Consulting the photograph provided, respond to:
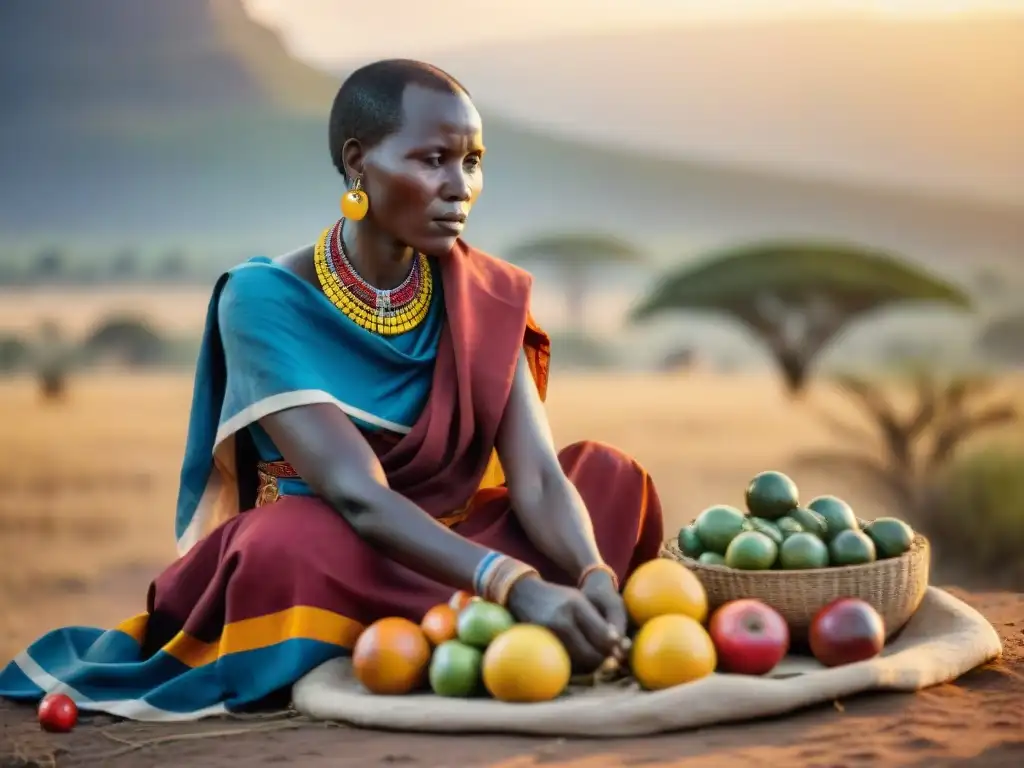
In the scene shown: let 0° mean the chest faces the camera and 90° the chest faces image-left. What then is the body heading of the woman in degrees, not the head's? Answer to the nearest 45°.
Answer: approximately 315°

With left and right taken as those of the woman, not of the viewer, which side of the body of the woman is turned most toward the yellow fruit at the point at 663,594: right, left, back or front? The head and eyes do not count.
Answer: front

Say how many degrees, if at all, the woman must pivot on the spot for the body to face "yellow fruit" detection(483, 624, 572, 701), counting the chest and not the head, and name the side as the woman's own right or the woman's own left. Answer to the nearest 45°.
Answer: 0° — they already face it

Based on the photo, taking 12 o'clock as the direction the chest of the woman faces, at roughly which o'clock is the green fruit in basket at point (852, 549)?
The green fruit in basket is roughly at 11 o'clock from the woman.

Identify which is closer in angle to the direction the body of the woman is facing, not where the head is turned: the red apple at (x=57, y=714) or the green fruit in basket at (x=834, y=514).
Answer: the green fruit in basket

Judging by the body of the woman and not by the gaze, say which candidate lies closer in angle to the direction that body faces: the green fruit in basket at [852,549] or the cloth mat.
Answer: the cloth mat

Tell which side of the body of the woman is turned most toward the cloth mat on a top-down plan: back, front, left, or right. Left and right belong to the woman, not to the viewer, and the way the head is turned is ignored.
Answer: front

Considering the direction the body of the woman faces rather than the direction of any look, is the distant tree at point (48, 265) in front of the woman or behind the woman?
behind

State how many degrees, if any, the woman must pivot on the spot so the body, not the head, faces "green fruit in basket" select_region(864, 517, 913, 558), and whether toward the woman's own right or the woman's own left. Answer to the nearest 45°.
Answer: approximately 45° to the woman's own left

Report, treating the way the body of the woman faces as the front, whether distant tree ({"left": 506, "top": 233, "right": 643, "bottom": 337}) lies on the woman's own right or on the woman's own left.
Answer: on the woman's own left

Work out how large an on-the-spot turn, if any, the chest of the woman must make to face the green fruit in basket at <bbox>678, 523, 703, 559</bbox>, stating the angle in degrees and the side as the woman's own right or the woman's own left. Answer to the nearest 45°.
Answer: approximately 45° to the woman's own left

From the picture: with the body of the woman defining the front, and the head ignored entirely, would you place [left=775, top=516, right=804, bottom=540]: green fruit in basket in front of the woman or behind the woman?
in front
